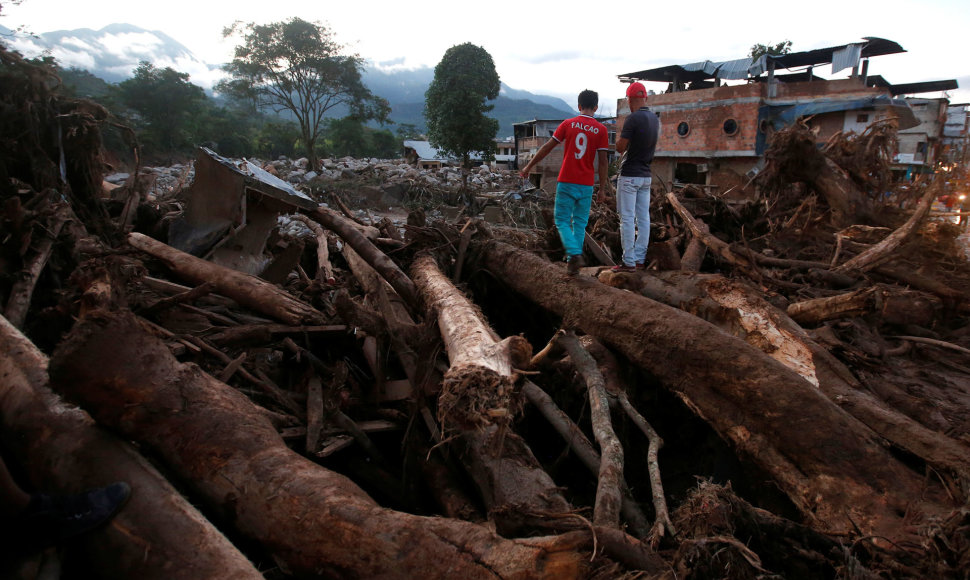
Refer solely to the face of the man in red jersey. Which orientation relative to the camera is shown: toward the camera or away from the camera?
away from the camera

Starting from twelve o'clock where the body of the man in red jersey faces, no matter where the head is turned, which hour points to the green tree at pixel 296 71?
The green tree is roughly at 11 o'clock from the man in red jersey.

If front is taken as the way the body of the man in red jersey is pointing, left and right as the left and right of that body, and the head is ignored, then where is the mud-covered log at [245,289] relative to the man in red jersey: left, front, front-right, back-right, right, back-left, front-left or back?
back-left

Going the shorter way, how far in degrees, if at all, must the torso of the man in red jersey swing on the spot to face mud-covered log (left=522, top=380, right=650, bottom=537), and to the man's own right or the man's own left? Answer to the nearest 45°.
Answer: approximately 180°

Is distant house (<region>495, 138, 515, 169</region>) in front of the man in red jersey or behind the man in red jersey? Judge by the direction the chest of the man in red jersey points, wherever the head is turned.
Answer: in front

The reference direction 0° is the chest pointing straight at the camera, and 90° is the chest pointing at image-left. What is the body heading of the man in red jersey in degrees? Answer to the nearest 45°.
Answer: approximately 180°

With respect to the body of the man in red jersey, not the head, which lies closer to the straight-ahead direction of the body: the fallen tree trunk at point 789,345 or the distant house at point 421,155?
the distant house

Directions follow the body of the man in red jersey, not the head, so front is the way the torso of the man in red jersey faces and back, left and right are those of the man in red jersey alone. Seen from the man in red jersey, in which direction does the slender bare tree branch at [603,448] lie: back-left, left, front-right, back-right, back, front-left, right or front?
back

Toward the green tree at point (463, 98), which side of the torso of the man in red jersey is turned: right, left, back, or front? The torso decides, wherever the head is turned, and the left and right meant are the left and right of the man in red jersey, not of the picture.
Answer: front

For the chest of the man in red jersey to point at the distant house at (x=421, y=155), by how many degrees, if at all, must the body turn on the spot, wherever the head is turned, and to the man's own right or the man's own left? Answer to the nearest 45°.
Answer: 0° — they already face it

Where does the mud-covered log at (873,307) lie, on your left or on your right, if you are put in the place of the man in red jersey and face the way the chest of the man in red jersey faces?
on your right

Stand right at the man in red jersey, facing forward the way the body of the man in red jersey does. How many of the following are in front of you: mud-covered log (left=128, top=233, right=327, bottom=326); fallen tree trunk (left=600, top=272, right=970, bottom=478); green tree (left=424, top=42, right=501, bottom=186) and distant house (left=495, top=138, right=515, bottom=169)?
2
